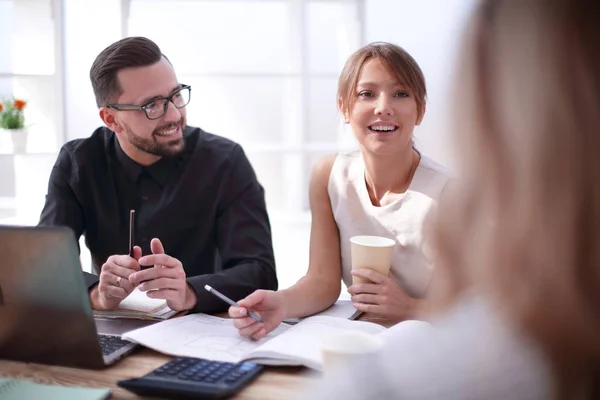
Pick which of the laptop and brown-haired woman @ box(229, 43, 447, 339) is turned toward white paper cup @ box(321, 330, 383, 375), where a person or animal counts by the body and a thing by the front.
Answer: the brown-haired woman

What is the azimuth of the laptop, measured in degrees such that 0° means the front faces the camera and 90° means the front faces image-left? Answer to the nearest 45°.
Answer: approximately 225°

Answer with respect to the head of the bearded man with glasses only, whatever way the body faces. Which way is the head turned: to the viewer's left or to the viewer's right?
to the viewer's right

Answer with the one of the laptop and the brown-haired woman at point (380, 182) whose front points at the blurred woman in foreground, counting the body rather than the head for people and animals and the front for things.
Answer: the brown-haired woman

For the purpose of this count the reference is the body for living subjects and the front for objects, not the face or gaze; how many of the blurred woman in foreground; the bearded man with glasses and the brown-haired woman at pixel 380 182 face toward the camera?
2

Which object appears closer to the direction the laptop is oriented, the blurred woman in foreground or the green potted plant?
the green potted plant

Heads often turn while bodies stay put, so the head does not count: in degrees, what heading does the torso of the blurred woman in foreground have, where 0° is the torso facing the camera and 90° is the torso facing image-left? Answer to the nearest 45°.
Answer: approximately 135°

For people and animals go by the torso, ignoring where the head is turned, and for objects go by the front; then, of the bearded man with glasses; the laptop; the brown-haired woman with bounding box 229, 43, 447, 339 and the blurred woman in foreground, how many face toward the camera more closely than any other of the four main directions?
2

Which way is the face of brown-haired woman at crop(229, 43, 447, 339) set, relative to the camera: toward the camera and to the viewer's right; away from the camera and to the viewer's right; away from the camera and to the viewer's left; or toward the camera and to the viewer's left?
toward the camera and to the viewer's right

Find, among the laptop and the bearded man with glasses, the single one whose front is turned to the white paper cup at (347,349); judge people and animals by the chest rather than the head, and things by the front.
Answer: the bearded man with glasses

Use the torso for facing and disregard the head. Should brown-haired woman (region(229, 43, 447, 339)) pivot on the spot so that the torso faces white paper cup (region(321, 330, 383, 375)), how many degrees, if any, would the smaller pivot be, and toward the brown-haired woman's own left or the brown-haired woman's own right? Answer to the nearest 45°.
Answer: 0° — they already face it

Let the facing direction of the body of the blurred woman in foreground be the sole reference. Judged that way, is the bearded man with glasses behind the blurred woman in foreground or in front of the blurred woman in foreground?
in front

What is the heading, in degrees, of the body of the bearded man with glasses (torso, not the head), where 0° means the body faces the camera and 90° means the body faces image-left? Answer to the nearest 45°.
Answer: approximately 0°

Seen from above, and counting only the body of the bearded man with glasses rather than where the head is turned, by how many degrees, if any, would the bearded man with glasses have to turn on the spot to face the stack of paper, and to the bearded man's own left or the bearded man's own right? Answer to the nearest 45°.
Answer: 0° — they already face it

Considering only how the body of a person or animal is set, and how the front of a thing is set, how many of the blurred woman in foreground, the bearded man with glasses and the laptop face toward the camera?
1

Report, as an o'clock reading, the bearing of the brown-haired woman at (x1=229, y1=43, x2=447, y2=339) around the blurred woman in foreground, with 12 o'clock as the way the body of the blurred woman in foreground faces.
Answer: The brown-haired woman is roughly at 1 o'clock from the blurred woman in foreground.
